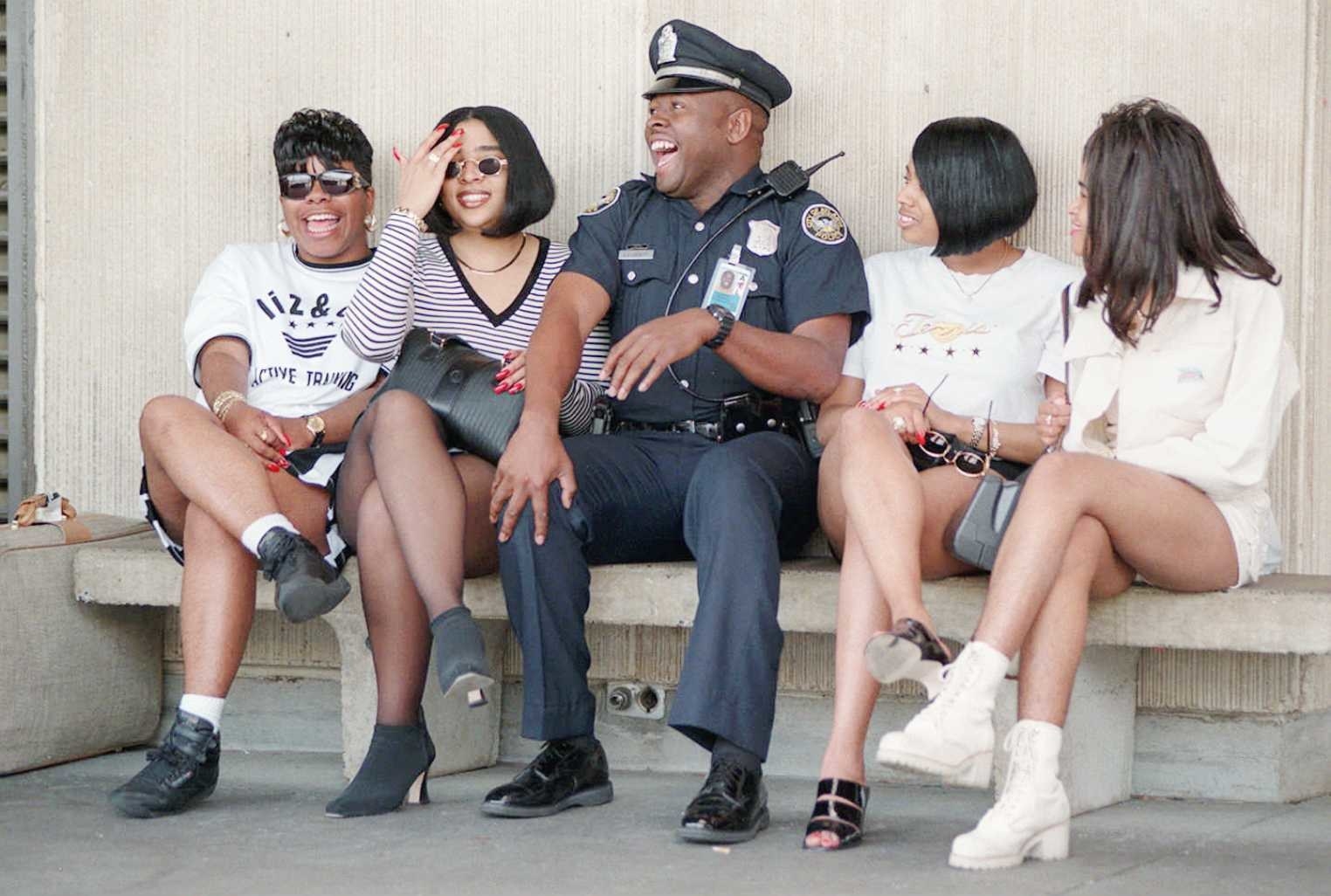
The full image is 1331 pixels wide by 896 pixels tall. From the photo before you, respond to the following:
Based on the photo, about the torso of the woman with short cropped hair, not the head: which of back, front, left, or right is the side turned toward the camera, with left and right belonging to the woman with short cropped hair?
front

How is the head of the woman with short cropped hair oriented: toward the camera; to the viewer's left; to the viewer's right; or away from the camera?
toward the camera

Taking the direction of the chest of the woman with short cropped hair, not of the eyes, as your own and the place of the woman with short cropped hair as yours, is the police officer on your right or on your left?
on your left

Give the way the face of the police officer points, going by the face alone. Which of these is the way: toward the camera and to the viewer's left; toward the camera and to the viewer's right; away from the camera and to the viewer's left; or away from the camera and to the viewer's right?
toward the camera and to the viewer's left
